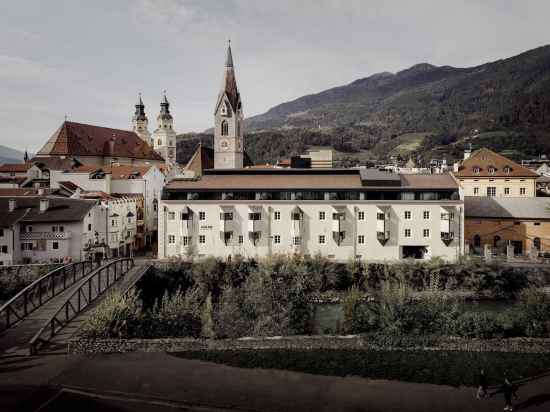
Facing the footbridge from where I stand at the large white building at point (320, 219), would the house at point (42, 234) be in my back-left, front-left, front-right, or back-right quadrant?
front-right

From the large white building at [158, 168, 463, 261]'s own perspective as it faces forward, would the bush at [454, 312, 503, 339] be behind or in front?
in front

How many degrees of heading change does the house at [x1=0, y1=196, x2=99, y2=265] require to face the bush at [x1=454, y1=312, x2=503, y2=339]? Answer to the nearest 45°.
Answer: approximately 45° to its left

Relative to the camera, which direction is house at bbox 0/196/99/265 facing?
toward the camera

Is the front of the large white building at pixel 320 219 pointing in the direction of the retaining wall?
yes

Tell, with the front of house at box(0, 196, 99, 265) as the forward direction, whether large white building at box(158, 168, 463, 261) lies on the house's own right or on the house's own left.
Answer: on the house's own left

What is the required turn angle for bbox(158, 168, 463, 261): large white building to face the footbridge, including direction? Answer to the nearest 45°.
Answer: approximately 45° to its right

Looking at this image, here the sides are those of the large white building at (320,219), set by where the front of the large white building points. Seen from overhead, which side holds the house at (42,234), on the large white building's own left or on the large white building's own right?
on the large white building's own right

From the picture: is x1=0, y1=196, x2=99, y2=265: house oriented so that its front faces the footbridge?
yes

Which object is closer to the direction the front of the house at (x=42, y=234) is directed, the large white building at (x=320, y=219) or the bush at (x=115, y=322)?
the bush

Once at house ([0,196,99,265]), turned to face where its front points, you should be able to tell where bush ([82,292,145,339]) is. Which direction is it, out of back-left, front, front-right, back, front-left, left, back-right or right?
front

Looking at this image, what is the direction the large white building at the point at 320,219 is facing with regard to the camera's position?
facing the viewer

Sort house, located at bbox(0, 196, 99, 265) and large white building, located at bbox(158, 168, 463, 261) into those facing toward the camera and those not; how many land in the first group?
2

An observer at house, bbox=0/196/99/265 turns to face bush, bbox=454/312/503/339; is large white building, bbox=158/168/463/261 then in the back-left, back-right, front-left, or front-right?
front-left
